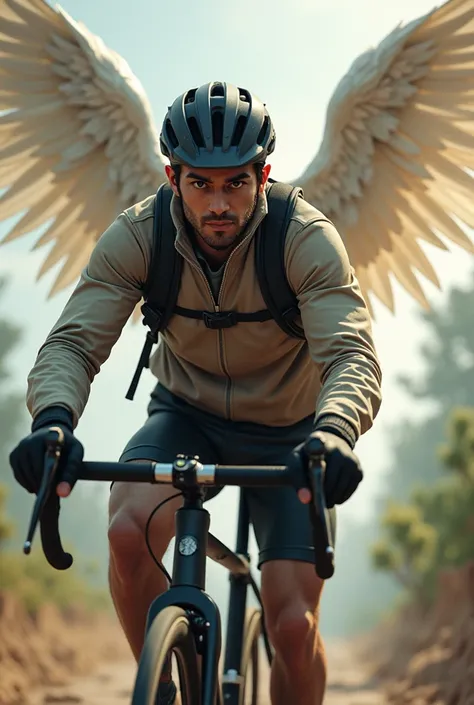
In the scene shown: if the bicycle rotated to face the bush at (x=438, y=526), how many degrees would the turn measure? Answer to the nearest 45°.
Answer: approximately 180°

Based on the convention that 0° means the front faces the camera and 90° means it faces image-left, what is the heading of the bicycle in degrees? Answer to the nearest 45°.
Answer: approximately 0°

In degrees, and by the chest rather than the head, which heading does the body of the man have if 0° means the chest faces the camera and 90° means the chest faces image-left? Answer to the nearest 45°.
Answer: approximately 0°

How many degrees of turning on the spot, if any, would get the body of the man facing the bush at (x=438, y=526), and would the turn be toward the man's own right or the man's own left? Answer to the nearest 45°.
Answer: approximately 180°

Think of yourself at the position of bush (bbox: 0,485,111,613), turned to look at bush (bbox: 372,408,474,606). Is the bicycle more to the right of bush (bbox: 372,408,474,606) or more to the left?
right
